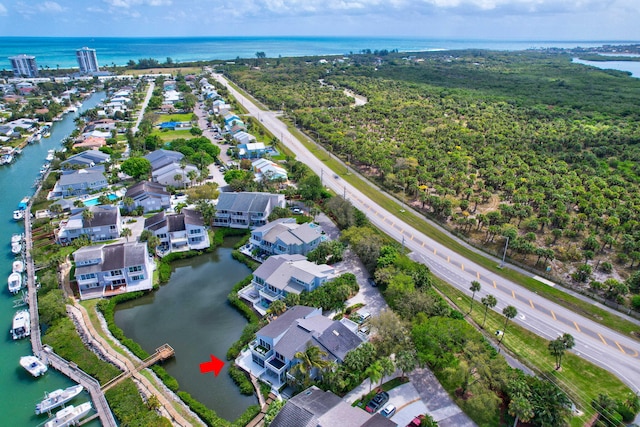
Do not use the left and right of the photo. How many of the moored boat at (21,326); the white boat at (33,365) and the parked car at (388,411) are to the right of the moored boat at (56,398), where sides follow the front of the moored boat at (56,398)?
1

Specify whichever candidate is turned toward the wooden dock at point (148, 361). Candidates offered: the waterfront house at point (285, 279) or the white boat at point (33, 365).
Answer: the waterfront house

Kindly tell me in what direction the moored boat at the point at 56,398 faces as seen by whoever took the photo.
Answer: facing away from the viewer and to the right of the viewer

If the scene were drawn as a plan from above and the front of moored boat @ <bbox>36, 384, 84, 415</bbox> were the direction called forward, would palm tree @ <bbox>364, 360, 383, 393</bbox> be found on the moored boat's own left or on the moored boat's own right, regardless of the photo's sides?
on the moored boat's own right
